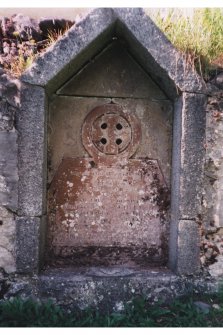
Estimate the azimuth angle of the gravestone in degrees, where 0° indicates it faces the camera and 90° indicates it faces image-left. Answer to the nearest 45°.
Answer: approximately 0°
